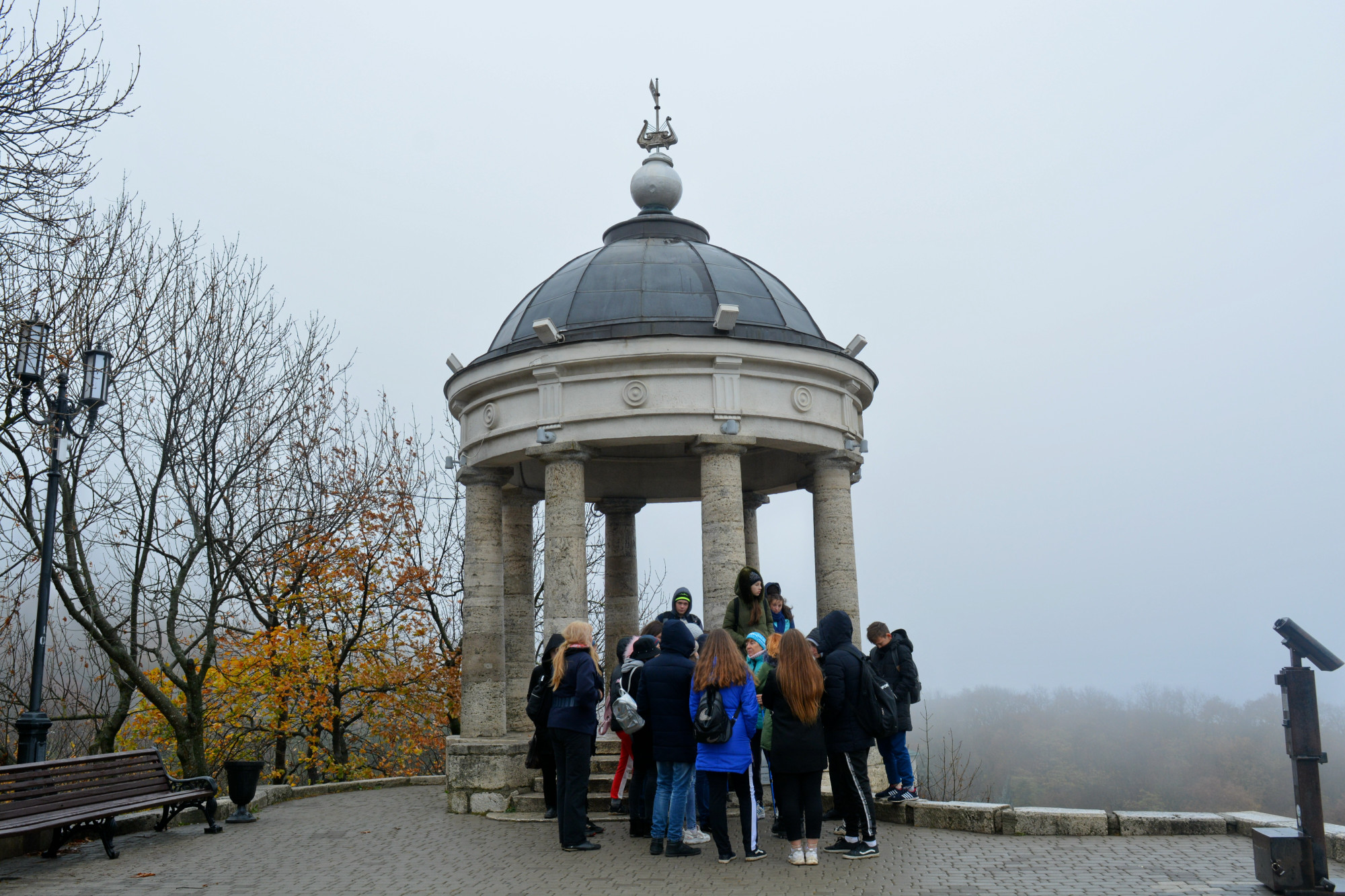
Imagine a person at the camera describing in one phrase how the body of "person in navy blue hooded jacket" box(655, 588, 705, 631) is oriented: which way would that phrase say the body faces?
toward the camera

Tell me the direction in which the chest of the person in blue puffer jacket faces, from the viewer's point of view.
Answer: away from the camera

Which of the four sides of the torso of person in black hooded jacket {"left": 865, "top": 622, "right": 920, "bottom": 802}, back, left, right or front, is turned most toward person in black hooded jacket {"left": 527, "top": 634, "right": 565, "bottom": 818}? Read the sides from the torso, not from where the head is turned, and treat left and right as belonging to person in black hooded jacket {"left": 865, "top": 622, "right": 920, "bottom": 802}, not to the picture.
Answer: front

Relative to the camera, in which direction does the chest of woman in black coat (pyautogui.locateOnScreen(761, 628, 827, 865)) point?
away from the camera

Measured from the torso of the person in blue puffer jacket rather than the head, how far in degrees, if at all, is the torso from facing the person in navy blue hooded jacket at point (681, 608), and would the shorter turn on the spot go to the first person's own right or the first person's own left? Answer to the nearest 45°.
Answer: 0° — they already face them

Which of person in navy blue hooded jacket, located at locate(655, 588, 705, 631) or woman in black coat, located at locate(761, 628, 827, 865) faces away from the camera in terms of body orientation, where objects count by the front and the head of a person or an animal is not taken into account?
the woman in black coat

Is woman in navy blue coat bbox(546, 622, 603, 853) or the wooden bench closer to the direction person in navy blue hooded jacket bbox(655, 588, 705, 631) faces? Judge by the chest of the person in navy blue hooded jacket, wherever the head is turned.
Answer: the woman in navy blue coat

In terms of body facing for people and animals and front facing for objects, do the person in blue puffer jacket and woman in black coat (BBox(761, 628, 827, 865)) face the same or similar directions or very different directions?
same or similar directions

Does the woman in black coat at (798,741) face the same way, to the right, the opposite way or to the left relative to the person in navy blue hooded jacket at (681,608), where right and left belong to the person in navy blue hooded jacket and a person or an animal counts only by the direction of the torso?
the opposite way

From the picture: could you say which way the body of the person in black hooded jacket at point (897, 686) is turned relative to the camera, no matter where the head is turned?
to the viewer's left

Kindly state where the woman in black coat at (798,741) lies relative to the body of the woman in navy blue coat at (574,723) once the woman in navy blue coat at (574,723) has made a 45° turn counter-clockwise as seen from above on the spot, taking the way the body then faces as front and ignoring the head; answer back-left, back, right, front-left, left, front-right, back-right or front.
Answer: back-right

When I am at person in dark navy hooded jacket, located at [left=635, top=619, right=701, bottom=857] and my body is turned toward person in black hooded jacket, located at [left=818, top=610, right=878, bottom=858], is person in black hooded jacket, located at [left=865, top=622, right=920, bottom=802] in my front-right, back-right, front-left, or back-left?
front-left

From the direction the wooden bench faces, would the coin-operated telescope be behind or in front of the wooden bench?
in front

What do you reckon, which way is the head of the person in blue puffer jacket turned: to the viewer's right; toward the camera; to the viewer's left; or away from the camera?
away from the camera

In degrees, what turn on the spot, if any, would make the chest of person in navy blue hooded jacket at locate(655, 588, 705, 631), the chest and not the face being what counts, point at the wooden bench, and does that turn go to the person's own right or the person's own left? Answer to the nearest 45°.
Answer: approximately 90° to the person's own right

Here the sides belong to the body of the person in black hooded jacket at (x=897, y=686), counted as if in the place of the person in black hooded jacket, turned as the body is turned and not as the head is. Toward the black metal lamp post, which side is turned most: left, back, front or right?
front
